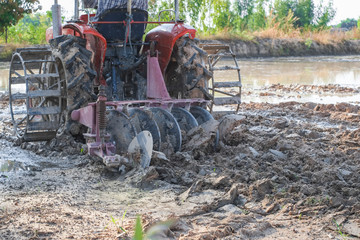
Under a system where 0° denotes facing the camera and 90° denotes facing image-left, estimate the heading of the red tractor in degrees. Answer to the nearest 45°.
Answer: approximately 180°
